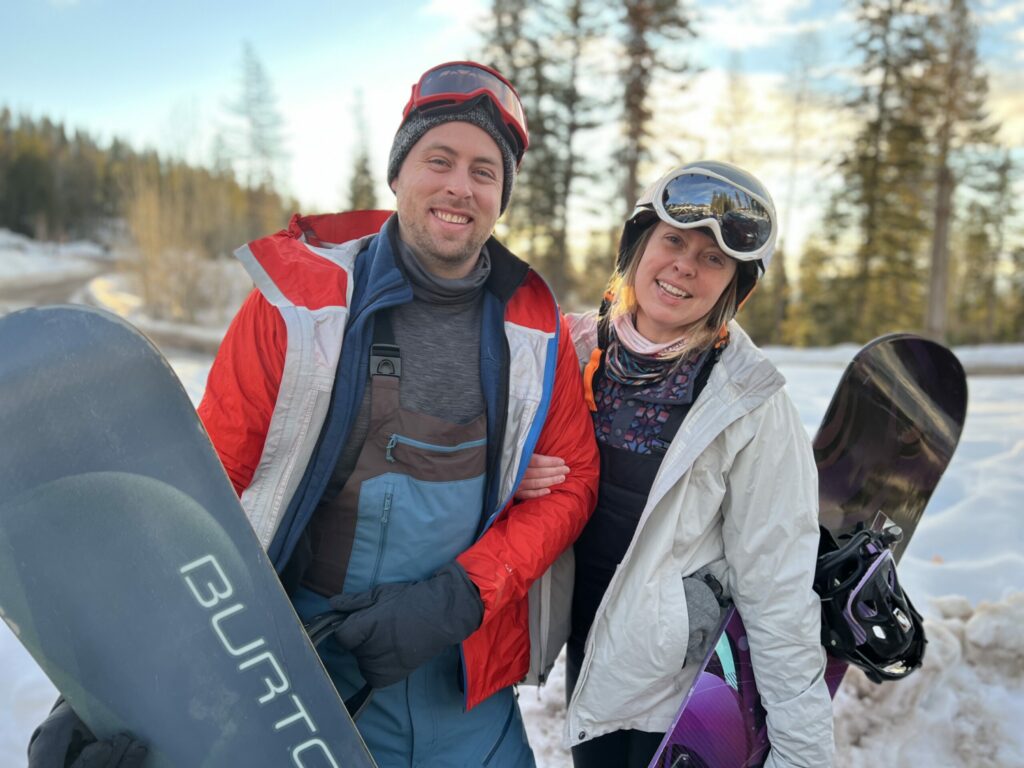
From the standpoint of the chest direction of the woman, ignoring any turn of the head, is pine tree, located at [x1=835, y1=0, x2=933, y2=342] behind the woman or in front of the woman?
behind

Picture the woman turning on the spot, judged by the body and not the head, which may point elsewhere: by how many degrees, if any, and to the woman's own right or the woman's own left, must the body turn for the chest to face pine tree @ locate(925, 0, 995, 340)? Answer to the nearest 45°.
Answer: approximately 135° to the woman's own right

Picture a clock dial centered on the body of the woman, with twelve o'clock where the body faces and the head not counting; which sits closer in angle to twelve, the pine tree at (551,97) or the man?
the man

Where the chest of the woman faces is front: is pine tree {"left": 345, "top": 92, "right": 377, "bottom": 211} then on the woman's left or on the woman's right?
on the woman's right

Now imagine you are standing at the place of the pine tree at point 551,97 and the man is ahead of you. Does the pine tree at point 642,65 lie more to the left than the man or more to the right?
left

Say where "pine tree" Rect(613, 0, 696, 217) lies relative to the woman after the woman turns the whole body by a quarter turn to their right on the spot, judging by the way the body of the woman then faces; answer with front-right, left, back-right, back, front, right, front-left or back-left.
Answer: front-right

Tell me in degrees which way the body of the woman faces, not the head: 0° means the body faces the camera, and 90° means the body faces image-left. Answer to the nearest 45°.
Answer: approximately 45°
